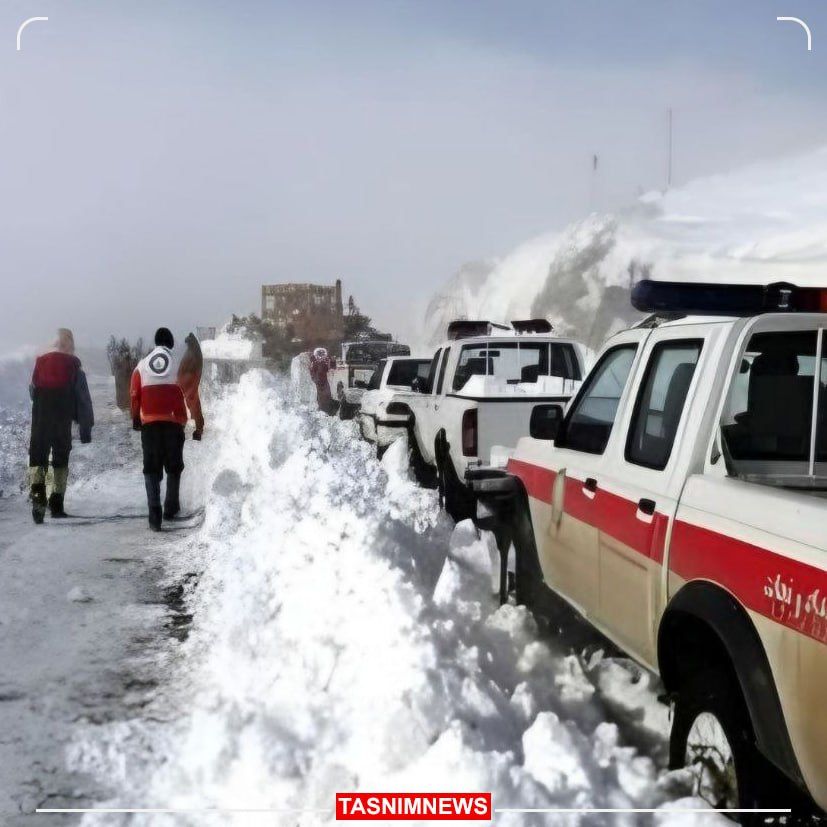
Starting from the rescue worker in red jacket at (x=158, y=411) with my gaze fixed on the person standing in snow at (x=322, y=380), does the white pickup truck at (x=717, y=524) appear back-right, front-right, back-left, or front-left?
back-right

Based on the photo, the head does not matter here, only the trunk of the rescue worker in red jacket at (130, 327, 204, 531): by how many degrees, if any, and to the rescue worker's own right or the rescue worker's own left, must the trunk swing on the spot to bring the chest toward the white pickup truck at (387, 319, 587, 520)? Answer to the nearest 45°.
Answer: approximately 90° to the rescue worker's own right

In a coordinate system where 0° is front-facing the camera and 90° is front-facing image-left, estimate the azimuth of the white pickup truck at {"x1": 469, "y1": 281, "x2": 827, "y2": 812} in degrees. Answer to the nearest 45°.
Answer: approximately 135°

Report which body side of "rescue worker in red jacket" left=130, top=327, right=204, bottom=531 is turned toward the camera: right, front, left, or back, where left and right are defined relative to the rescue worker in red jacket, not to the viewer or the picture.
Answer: back

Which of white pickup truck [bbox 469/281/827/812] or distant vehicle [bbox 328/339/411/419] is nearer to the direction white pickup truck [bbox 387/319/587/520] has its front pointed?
the distant vehicle

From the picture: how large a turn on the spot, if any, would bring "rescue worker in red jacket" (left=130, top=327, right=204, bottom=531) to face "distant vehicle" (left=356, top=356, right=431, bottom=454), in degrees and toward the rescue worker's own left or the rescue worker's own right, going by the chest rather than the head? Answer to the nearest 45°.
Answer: approximately 45° to the rescue worker's own right

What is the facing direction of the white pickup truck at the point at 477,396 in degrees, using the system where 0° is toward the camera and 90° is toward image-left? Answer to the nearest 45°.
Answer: approximately 135°

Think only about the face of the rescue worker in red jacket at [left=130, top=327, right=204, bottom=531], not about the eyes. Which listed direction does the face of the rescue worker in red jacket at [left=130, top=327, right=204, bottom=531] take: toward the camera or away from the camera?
away from the camera
